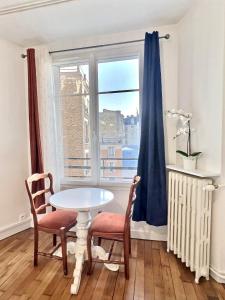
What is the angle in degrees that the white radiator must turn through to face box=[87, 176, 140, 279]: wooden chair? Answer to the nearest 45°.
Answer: approximately 45° to its right

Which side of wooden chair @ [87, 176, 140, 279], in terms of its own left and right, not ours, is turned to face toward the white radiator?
back

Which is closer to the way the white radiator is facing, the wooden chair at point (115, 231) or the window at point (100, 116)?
the wooden chair

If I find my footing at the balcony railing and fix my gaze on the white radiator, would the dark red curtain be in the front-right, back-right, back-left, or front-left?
back-right

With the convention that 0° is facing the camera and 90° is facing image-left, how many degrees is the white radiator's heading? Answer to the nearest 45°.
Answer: approximately 45°

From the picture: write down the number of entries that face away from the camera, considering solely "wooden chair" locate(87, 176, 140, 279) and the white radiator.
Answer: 0

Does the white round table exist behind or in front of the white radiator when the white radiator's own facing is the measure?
in front

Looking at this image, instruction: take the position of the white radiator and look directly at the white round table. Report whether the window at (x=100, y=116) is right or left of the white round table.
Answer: right

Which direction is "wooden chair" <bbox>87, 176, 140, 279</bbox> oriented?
to the viewer's left

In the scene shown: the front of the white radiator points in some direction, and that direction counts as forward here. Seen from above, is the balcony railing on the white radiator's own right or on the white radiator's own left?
on the white radiator's own right
